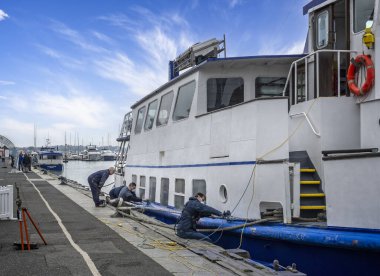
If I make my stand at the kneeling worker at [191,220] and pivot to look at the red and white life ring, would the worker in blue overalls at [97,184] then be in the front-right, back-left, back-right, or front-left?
back-left

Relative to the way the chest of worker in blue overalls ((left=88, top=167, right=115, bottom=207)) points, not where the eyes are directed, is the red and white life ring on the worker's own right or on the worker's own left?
on the worker's own right

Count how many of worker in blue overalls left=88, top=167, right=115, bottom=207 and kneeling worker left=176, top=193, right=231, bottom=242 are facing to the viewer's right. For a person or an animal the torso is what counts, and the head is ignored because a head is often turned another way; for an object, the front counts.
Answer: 2

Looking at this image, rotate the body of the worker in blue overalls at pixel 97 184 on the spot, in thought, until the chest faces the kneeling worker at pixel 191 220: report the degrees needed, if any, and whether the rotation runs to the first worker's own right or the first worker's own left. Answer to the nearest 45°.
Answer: approximately 90° to the first worker's own right

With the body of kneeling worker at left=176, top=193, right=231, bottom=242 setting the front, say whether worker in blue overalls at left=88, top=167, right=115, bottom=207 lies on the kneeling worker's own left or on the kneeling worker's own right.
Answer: on the kneeling worker's own left

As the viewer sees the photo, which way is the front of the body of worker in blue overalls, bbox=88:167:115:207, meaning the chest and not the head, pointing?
to the viewer's right

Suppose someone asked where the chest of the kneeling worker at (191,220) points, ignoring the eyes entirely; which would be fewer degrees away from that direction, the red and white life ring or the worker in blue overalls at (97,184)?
the red and white life ring

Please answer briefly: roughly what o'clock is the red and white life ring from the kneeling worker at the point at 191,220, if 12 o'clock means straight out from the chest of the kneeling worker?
The red and white life ring is roughly at 1 o'clock from the kneeling worker.

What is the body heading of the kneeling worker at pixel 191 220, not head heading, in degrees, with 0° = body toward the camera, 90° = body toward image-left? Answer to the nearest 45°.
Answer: approximately 270°
